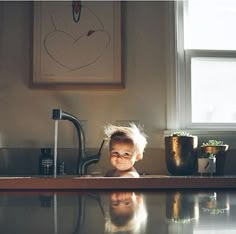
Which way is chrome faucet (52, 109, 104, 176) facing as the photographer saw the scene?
facing to the left of the viewer

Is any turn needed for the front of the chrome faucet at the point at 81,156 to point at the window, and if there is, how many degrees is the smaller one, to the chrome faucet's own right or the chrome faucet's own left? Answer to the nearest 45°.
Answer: approximately 180°

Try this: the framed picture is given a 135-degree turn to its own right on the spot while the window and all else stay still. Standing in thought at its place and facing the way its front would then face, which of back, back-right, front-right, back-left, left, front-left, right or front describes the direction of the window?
back-right

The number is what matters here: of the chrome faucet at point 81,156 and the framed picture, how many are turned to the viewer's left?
1
